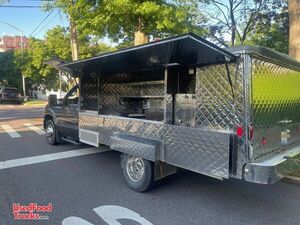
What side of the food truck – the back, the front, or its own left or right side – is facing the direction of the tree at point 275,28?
right

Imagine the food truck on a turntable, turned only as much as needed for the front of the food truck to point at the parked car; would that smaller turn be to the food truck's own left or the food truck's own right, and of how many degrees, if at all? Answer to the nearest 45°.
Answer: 0° — it already faces it

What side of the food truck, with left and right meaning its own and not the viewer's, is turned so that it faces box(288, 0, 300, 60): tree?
right

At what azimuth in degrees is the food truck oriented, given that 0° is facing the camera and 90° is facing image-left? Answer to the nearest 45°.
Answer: approximately 135°

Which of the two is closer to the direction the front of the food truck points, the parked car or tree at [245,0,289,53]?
the parked car

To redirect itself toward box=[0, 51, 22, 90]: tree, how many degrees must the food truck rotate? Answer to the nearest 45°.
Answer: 0° — it already faces it
